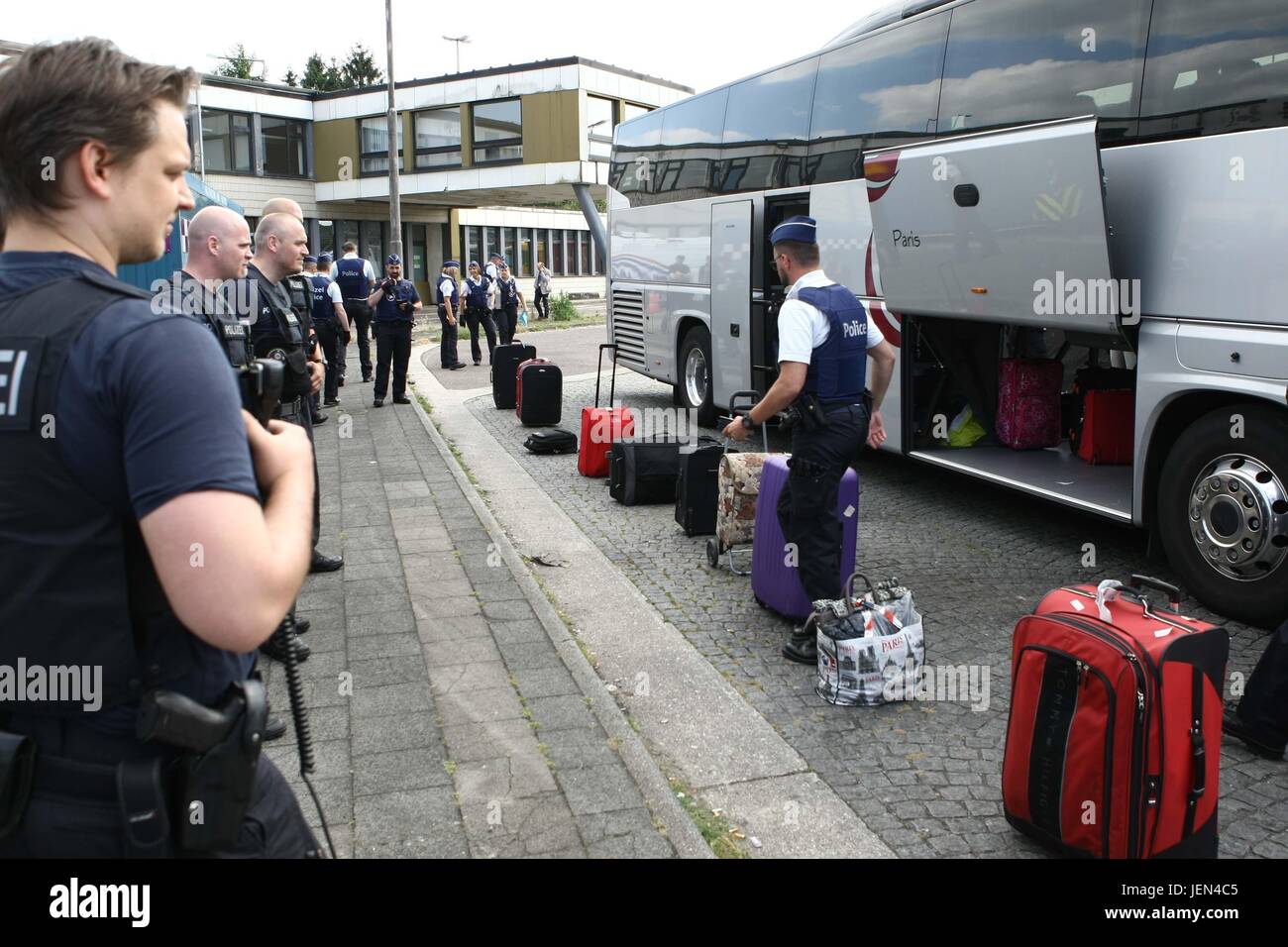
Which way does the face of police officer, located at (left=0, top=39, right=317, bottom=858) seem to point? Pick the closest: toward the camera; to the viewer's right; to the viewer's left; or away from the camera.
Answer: to the viewer's right

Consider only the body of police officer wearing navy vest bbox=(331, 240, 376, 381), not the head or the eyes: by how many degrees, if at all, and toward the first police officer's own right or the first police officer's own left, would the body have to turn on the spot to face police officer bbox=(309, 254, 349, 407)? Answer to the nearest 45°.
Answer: approximately 180°

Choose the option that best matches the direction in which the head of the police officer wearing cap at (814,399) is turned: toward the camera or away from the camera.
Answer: away from the camera

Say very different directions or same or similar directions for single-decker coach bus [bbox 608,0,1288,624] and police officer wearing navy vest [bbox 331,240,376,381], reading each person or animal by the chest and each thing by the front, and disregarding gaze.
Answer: very different directions

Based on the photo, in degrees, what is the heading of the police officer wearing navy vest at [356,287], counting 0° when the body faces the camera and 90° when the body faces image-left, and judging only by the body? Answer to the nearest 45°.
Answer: approximately 180°

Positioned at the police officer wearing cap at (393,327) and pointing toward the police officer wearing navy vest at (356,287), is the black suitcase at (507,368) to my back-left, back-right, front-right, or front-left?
back-right

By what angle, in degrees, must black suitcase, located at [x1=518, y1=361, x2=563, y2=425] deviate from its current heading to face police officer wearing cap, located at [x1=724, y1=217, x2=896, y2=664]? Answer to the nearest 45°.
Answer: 0° — it already faces them

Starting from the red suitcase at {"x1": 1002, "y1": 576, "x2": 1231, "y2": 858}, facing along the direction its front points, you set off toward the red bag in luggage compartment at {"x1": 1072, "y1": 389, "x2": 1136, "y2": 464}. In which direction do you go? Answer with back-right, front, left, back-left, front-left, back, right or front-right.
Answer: back-right

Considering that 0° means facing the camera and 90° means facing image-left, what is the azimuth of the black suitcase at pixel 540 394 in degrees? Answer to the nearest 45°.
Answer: approximately 0°
